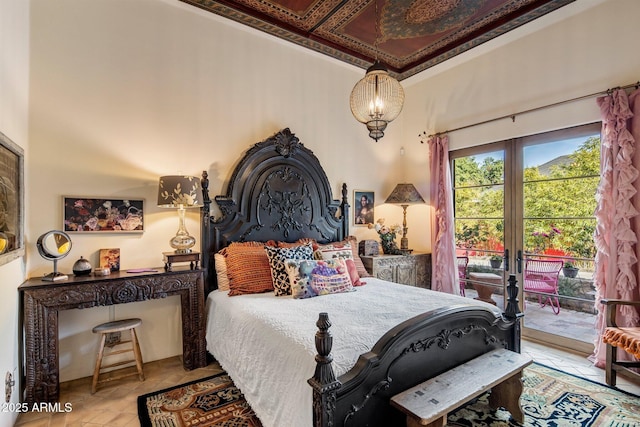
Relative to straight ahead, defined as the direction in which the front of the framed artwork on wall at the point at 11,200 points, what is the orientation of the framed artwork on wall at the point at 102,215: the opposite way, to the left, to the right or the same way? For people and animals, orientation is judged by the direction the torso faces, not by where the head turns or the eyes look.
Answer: to the right

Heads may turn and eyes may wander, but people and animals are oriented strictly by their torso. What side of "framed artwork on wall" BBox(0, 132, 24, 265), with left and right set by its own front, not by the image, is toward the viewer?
right

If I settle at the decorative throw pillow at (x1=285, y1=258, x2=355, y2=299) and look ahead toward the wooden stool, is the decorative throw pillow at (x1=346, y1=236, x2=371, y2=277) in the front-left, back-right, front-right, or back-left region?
back-right

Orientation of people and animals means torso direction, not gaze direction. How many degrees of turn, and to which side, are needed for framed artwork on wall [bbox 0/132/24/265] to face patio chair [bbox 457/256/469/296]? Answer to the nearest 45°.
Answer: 0° — it already faces it

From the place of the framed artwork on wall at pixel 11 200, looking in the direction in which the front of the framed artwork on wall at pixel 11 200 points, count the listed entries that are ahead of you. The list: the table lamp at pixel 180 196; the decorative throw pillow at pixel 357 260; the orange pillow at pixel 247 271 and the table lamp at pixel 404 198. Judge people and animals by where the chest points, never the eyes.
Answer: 4

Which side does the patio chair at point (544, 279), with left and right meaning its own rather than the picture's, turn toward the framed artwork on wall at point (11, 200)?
front

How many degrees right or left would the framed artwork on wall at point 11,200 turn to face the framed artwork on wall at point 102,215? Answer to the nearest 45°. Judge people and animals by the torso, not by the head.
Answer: approximately 45° to its left

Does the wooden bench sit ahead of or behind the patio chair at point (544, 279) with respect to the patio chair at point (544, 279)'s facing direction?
ahead

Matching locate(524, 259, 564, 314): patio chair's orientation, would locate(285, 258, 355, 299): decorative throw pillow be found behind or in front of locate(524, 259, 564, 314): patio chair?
in front
